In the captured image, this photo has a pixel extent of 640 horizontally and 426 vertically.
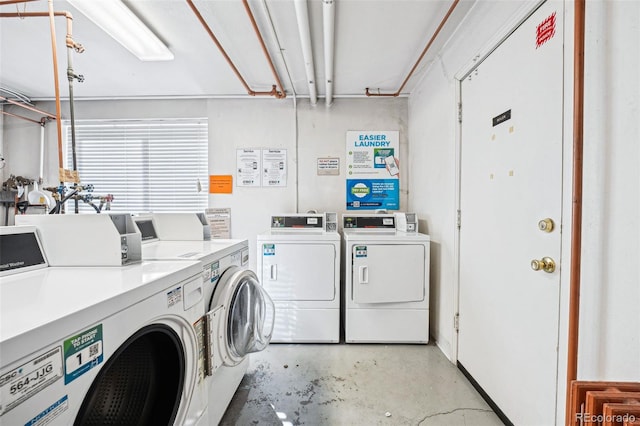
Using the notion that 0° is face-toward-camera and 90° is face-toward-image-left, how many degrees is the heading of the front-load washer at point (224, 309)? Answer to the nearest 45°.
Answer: approximately 315°

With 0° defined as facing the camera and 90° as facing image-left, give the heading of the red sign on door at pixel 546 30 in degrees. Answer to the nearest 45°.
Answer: approximately 45°

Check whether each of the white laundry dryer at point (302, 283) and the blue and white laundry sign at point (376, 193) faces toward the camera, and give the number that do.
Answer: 2

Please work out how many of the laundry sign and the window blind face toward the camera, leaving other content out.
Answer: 2

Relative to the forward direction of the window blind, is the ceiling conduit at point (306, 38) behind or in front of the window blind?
in front

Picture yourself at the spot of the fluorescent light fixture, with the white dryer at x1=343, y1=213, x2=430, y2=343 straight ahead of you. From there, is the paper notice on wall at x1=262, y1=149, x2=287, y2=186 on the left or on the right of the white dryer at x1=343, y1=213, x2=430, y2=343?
left

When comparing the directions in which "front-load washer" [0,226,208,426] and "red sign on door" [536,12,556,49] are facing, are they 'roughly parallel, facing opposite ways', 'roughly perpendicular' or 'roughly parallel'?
roughly parallel, facing opposite ways

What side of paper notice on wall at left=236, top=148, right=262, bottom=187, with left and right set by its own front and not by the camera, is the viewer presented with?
front

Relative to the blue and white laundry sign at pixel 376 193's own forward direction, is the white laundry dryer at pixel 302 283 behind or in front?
in front

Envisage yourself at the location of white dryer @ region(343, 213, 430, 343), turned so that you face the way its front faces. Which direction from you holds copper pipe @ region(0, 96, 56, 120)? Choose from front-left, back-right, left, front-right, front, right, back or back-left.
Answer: right

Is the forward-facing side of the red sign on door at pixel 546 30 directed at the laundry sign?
no

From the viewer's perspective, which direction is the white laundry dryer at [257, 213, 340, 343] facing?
toward the camera

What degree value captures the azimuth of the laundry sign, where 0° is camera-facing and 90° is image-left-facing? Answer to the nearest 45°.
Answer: approximately 0°

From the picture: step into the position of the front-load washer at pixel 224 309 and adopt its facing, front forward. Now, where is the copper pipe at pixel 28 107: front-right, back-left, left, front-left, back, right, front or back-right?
back

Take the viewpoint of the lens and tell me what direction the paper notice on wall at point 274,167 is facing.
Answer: facing the viewer

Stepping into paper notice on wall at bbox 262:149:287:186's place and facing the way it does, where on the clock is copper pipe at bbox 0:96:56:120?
The copper pipe is roughly at 3 o'clock from the paper notice on wall.
